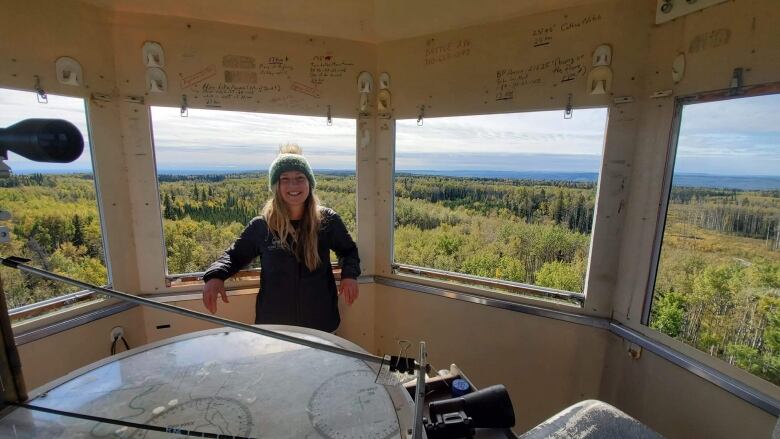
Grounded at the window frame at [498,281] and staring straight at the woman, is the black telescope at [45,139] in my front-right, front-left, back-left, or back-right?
front-left

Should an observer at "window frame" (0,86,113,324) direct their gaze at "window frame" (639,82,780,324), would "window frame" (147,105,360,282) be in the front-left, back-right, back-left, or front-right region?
front-left

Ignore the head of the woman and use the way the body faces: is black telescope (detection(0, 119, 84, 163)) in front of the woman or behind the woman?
in front

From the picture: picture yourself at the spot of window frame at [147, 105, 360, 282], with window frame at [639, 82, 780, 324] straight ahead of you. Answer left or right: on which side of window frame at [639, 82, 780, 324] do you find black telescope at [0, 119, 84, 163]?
right

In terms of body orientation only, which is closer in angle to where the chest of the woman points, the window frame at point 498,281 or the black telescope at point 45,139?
the black telescope

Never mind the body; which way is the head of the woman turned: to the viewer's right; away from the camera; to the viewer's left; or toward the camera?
toward the camera

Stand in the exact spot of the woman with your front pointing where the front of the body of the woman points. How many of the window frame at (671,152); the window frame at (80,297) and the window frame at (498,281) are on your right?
1

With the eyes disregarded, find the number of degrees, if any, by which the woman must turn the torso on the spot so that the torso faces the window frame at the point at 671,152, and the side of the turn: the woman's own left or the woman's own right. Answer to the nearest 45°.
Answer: approximately 45° to the woman's own left

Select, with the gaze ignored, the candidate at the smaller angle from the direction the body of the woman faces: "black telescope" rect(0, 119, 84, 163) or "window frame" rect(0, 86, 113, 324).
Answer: the black telescope

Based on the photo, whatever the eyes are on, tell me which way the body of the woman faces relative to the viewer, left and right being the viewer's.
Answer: facing the viewer

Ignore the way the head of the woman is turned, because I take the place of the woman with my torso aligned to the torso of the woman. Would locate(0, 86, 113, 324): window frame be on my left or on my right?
on my right

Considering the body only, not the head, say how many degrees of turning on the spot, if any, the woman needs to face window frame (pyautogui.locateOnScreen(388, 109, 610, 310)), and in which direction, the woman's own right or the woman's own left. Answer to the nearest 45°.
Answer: approximately 90° to the woman's own left
